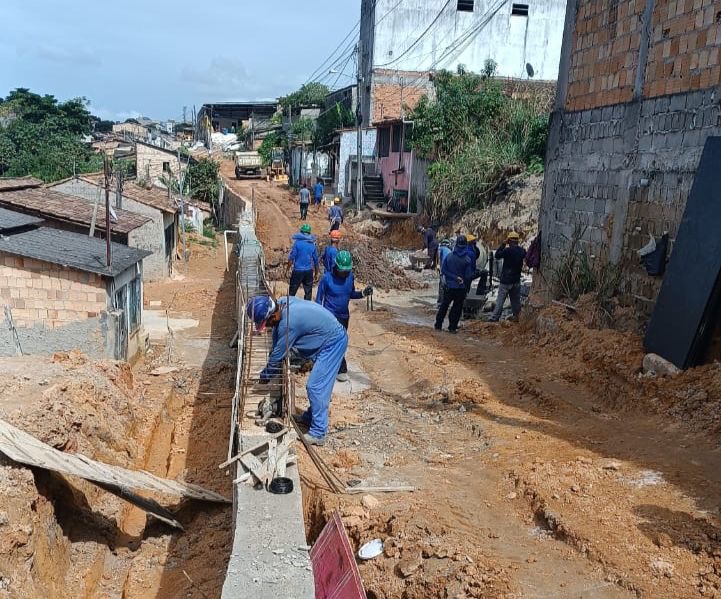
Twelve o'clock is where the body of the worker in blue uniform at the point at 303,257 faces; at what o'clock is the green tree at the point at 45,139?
The green tree is roughly at 11 o'clock from the worker in blue uniform.

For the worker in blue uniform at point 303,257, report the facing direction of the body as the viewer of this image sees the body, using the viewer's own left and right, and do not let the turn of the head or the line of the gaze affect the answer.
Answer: facing away from the viewer

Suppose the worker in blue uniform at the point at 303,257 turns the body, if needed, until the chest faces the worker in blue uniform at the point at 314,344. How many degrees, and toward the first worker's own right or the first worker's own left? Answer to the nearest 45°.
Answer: approximately 180°

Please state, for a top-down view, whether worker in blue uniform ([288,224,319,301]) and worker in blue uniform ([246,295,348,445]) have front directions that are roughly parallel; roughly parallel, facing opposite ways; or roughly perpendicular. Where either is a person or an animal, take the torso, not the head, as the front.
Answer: roughly perpendicular

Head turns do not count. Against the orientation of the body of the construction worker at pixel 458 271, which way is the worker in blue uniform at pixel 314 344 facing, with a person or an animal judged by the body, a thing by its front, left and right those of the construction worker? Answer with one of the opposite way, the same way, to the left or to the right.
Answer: to the left

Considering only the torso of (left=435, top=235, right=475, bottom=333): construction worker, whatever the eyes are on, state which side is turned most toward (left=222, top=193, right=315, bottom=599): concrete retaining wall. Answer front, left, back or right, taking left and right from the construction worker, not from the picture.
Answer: back

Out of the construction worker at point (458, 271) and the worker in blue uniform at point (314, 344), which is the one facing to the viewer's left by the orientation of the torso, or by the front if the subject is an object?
the worker in blue uniform

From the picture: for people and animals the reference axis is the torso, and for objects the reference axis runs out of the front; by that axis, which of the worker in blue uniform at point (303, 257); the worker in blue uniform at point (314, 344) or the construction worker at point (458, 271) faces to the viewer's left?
the worker in blue uniform at point (314, 344)

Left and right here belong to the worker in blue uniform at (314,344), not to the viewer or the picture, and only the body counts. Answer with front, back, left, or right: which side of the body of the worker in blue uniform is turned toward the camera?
left

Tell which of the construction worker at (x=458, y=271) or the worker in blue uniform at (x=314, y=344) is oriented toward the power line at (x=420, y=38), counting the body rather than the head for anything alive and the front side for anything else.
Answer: the construction worker

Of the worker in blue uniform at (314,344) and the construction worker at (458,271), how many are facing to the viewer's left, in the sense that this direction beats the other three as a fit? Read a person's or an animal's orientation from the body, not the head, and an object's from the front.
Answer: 1

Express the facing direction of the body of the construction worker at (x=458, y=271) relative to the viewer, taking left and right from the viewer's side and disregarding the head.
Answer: facing away from the viewer

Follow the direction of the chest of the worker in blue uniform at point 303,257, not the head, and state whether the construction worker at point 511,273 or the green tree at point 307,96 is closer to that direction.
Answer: the green tree

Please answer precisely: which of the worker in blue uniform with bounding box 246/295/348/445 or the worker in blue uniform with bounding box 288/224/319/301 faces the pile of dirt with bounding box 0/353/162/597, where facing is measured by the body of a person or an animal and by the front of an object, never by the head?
the worker in blue uniform with bounding box 246/295/348/445

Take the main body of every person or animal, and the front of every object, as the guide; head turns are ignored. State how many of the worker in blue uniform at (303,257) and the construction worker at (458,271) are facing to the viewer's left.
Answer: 0

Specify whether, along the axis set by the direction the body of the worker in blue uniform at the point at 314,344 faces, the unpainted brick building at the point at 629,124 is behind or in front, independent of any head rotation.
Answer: behind
